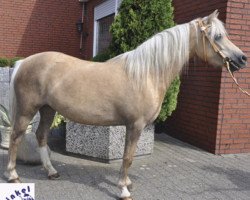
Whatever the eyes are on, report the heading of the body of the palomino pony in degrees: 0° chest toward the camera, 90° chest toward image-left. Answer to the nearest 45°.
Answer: approximately 270°

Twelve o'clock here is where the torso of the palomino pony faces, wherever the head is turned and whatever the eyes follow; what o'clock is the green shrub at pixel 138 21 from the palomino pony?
The green shrub is roughly at 9 o'clock from the palomino pony.

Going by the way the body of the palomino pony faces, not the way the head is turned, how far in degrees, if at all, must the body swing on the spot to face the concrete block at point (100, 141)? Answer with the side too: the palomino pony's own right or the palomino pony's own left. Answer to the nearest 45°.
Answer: approximately 90° to the palomino pony's own left
